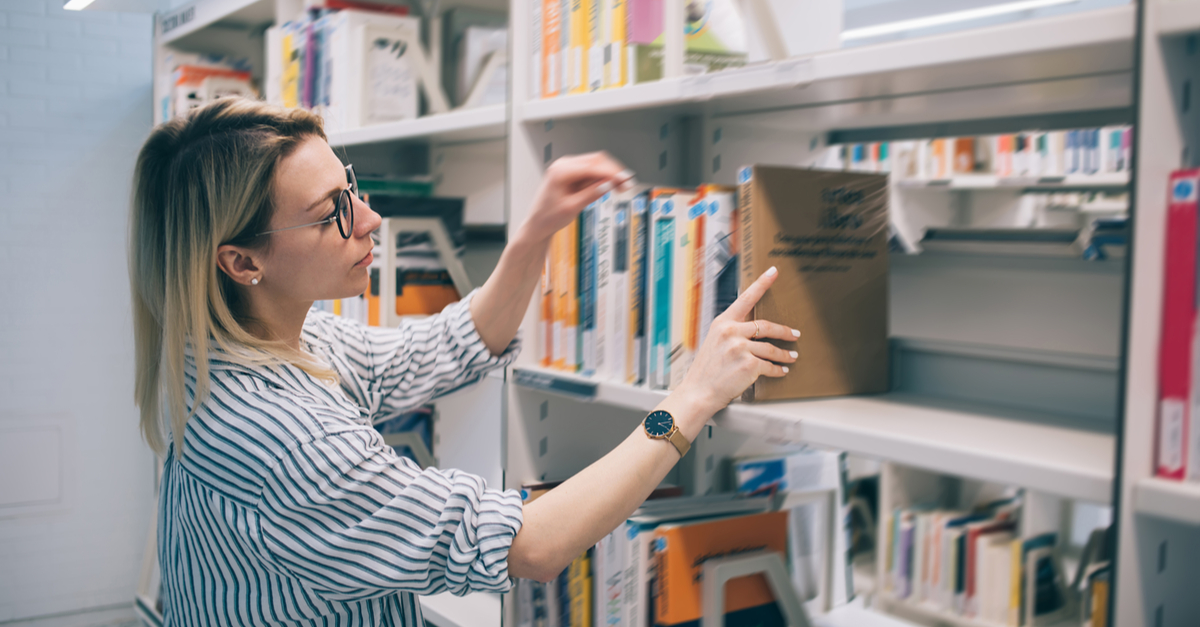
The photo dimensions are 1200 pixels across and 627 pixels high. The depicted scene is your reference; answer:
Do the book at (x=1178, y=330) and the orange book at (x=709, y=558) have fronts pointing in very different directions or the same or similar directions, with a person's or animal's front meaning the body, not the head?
same or similar directions

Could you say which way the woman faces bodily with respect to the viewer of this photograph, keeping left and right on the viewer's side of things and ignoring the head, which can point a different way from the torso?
facing to the right of the viewer

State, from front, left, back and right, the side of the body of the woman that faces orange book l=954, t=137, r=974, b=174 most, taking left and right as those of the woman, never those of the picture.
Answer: front

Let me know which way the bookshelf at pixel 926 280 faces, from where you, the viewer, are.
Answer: facing the viewer and to the left of the viewer

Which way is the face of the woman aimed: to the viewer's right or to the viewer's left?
to the viewer's right
